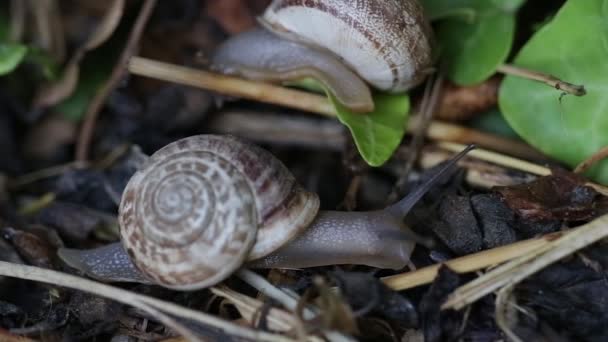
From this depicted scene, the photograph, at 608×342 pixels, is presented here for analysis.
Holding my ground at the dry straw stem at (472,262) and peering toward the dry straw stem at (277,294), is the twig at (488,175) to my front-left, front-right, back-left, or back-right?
back-right

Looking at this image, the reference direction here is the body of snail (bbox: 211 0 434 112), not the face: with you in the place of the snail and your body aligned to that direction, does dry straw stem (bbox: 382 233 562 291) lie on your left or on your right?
on your left

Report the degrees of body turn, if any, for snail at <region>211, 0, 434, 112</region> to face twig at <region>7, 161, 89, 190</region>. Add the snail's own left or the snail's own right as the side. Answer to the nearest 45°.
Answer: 0° — it already faces it

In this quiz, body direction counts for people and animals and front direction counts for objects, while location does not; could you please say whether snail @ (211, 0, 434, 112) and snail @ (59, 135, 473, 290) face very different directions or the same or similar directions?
very different directions

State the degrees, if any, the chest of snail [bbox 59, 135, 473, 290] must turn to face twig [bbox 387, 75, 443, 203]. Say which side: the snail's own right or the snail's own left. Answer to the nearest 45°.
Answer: approximately 45° to the snail's own left

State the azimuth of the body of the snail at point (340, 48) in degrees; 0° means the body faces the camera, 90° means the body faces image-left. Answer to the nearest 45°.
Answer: approximately 90°

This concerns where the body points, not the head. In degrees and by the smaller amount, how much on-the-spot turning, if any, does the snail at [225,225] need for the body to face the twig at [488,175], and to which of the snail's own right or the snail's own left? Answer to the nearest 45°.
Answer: approximately 45° to the snail's own left

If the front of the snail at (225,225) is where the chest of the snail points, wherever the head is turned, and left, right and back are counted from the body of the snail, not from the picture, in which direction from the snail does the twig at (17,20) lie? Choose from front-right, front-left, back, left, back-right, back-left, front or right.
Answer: back-left

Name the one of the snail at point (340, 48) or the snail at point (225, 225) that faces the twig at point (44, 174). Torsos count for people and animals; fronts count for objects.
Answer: the snail at point (340, 48)

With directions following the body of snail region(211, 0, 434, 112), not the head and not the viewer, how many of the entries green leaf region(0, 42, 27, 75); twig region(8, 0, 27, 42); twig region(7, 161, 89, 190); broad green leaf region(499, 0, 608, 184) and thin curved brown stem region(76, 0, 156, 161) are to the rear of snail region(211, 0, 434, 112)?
1

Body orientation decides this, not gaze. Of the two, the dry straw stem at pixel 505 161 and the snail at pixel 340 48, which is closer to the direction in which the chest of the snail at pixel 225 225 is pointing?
the dry straw stem

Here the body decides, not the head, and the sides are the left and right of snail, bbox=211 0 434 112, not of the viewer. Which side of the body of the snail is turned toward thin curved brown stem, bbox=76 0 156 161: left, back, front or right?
front

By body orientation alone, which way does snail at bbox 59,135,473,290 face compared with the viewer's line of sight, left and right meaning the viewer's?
facing to the right of the viewer
